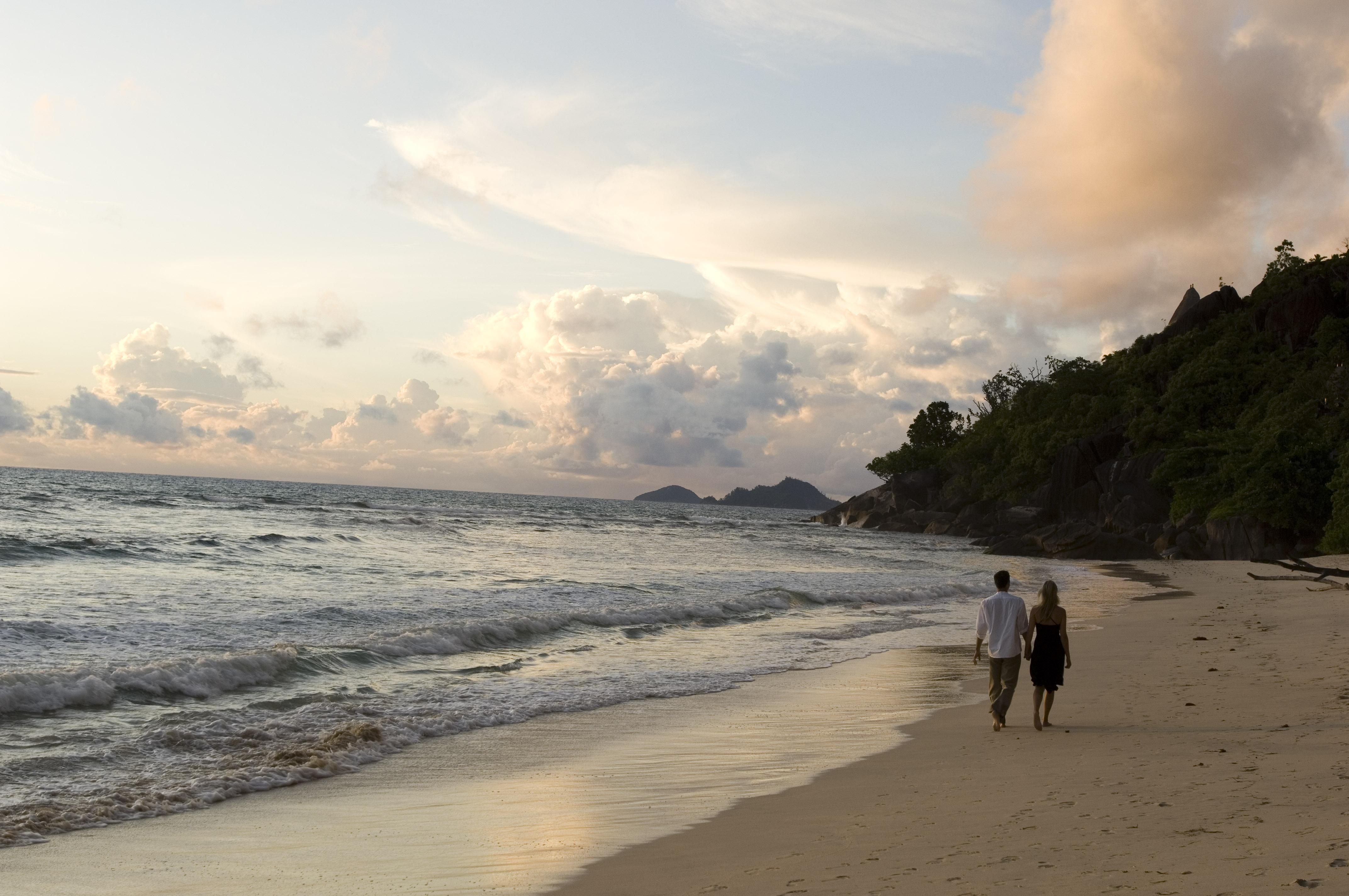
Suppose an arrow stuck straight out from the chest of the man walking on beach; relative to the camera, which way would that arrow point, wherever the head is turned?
away from the camera

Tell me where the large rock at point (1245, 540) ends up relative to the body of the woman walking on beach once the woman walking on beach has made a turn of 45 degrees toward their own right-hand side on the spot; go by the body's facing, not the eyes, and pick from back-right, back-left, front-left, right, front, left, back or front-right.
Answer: front-left

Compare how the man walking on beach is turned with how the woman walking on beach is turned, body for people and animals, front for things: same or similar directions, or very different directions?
same or similar directions

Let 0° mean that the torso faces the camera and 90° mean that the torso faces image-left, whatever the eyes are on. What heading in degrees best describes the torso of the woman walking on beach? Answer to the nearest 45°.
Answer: approximately 180°

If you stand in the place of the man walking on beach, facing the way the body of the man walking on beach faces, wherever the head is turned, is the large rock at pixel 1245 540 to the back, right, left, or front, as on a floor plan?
front

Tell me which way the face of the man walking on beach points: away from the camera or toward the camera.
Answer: away from the camera

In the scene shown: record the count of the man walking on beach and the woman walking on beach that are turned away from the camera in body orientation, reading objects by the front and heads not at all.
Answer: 2

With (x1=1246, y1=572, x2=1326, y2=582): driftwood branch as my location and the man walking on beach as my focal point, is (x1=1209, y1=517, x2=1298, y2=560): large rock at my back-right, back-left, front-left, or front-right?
back-right
